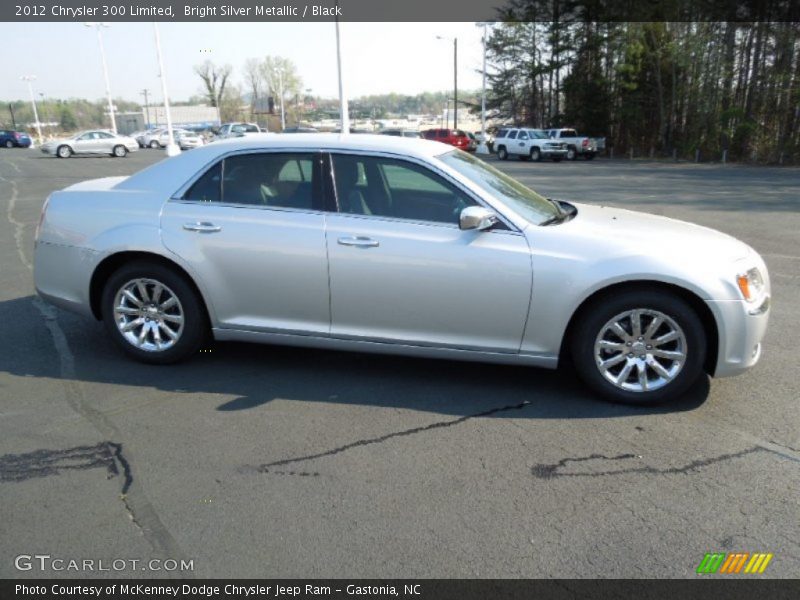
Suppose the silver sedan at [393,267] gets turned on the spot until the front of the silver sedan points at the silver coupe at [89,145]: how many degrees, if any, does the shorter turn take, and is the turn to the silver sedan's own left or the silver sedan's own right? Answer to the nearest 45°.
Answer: approximately 135° to the silver sedan's own left

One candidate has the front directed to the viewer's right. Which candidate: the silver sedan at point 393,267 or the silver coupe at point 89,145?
the silver sedan

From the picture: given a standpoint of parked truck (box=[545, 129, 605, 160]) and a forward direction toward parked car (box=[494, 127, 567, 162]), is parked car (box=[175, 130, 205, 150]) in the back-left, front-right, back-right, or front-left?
front-right

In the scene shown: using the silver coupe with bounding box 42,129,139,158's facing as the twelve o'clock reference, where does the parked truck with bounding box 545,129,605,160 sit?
The parked truck is roughly at 7 o'clock from the silver coupe.

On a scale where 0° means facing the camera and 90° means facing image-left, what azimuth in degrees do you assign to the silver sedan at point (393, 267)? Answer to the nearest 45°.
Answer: approximately 270°

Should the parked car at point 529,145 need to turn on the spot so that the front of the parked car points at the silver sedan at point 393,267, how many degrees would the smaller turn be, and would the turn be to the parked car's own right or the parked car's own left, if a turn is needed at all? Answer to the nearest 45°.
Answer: approximately 45° to the parked car's own right

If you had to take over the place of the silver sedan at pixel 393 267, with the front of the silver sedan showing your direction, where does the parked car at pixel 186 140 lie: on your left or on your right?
on your left

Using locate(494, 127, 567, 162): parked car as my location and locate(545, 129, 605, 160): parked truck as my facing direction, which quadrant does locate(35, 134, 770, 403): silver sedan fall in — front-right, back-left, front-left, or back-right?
back-right

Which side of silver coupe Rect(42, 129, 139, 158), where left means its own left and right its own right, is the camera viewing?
left

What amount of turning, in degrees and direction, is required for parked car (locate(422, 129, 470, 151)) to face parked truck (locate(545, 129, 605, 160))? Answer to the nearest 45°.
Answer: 0° — it already faces it

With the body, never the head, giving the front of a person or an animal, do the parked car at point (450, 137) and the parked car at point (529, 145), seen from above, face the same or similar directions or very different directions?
same or similar directions

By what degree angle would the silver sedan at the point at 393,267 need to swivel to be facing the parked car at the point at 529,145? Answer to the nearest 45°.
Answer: approximately 90° to its left

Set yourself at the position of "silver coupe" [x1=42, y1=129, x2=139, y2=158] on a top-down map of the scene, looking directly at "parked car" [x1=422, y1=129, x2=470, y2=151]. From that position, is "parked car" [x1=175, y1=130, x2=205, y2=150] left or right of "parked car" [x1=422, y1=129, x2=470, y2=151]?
left

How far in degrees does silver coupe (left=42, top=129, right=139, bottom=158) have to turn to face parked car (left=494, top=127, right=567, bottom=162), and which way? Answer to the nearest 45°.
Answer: approximately 135° to its left

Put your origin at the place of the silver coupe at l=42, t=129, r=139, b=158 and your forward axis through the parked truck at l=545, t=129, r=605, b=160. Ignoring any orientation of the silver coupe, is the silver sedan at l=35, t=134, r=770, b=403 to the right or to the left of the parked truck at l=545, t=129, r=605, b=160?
right

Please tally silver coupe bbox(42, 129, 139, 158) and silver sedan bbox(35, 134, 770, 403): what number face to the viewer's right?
1
